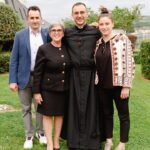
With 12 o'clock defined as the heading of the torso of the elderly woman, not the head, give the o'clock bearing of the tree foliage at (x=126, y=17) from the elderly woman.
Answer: The tree foliage is roughly at 8 o'clock from the elderly woman.

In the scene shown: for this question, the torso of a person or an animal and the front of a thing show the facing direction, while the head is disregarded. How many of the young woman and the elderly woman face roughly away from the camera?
0

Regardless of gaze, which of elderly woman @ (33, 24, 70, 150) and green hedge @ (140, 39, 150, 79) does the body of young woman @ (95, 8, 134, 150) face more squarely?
the elderly woman

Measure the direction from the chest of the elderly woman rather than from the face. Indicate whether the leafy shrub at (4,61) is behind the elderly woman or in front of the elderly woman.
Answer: behind

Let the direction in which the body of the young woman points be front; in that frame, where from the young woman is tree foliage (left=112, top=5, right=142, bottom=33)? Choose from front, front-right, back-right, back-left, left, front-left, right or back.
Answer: back-right

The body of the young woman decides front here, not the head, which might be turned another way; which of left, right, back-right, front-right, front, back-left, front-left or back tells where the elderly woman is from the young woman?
front-right

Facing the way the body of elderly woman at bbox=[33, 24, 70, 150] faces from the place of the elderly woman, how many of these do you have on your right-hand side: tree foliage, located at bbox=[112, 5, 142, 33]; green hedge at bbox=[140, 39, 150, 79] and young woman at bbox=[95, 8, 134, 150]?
0

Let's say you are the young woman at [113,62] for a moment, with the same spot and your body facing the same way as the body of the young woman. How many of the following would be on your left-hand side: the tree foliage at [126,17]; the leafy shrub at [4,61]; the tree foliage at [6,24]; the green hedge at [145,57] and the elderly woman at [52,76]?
0

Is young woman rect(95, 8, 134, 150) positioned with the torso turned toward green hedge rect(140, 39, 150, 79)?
no

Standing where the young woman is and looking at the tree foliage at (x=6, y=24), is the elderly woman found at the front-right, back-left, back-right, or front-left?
front-left

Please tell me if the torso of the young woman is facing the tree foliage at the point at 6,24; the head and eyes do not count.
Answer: no

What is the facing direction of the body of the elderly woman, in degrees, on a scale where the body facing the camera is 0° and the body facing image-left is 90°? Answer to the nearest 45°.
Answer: approximately 315°

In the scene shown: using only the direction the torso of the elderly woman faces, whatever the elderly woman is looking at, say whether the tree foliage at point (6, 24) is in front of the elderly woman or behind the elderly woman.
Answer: behind

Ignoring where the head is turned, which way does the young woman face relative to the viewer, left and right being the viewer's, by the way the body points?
facing the viewer and to the left of the viewer
